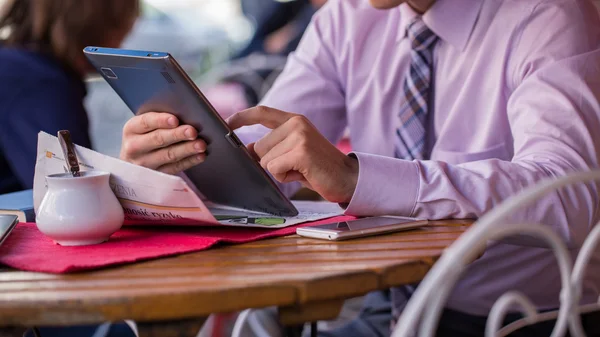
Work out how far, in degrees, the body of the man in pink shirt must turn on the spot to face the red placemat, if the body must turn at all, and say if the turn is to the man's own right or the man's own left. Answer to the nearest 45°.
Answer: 0° — they already face it

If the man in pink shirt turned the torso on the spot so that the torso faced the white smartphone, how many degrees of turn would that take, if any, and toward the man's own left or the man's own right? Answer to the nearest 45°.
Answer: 0° — they already face it

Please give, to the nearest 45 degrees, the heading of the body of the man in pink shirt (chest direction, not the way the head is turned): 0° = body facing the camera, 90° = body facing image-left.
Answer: approximately 45°

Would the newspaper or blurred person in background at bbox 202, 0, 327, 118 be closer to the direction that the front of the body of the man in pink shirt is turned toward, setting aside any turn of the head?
the newspaper

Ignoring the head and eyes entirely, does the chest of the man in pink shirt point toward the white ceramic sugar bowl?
yes

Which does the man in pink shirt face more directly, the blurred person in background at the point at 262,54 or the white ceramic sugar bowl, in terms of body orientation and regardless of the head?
the white ceramic sugar bowl

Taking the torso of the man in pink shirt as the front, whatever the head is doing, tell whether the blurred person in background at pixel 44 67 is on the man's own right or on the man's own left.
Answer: on the man's own right

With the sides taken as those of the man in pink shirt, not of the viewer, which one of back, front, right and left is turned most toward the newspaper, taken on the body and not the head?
front
